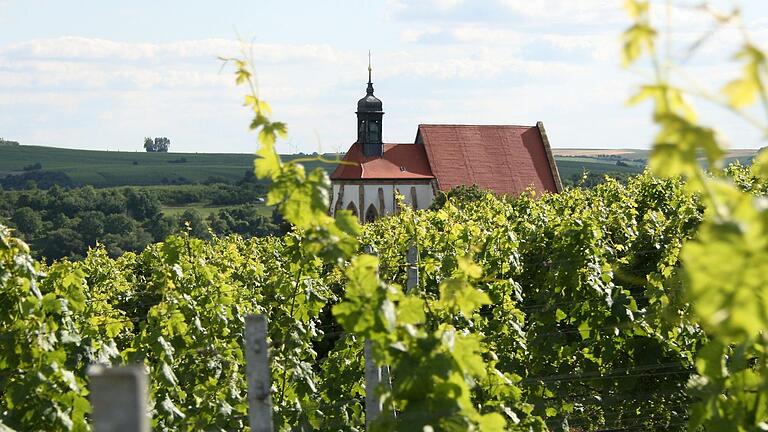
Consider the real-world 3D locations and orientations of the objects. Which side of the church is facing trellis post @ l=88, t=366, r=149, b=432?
right

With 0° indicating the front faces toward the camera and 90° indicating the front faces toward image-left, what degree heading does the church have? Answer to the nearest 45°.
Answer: approximately 270°

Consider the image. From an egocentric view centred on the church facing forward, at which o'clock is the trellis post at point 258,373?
The trellis post is roughly at 3 o'clock from the church.
